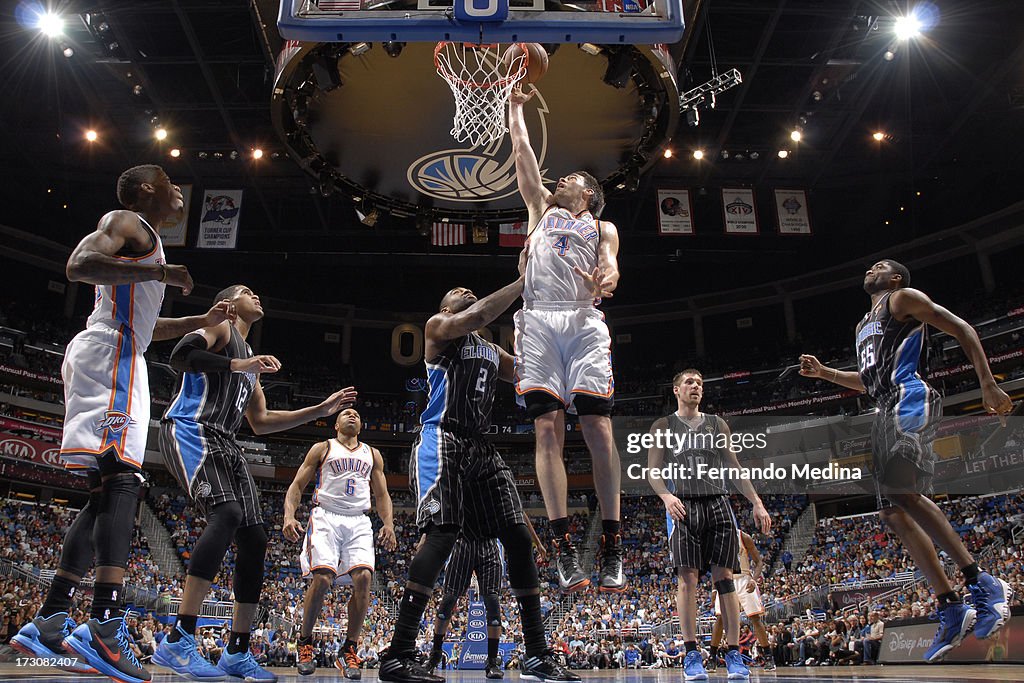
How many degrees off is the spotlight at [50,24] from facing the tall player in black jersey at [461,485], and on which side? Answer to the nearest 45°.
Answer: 0° — it already faces them

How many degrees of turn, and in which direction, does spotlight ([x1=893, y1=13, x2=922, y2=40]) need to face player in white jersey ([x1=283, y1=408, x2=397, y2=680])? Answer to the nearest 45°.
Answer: approximately 45° to its right

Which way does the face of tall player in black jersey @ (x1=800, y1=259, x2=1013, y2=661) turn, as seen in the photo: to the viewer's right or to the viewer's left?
to the viewer's left

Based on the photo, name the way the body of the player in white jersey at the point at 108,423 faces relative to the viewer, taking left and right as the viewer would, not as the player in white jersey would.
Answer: facing to the right of the viewer

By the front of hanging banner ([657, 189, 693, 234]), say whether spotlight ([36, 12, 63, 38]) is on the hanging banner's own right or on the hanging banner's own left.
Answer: on the hanging banner's own right

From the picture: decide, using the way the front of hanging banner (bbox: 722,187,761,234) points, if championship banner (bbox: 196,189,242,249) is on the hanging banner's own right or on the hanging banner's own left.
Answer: on the hanging banner's own right

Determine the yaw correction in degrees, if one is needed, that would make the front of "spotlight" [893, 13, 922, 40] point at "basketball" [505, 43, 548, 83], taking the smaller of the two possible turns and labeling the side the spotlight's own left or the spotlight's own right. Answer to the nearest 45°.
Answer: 0° — it already faces it

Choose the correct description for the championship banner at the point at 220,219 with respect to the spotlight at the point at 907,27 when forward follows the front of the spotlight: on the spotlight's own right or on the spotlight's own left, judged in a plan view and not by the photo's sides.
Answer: on the spotlight's own right

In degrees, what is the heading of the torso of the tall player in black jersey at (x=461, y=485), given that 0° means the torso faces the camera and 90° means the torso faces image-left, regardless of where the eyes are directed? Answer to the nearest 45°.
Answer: approximately 315°

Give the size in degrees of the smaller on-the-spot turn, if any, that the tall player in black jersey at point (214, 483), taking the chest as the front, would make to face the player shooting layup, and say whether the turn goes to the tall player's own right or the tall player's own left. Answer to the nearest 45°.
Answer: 0° — they already face them

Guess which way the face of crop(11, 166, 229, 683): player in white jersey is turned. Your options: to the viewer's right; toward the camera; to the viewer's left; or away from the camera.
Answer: to the viewer's right

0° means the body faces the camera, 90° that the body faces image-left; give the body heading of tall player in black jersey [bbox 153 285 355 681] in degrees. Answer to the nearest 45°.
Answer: approximately 315°

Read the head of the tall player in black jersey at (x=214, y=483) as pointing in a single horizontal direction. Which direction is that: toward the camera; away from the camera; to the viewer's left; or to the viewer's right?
to the viewer's right

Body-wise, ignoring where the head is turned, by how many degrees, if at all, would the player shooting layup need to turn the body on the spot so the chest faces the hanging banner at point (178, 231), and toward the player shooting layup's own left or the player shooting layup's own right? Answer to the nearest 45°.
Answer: approximately 135° to the player shooting layup's own right

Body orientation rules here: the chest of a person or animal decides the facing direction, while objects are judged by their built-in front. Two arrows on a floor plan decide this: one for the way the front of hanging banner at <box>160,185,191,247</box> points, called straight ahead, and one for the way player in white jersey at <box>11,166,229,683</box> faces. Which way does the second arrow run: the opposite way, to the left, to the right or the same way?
to the left
